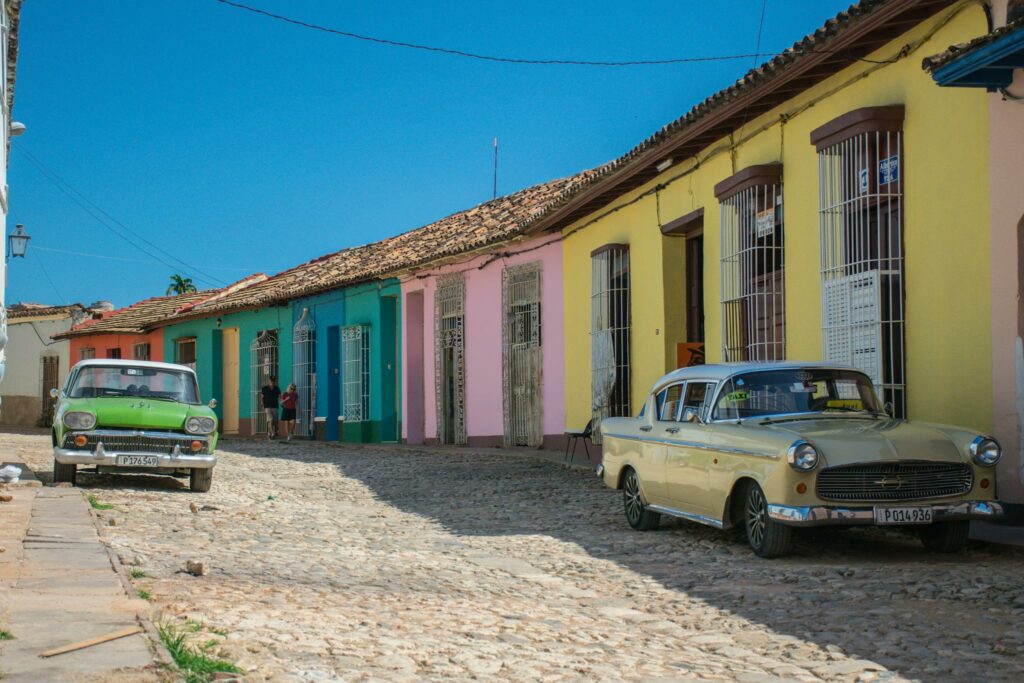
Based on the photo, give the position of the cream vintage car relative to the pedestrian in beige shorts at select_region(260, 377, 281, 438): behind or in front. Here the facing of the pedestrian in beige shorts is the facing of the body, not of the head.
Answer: in front

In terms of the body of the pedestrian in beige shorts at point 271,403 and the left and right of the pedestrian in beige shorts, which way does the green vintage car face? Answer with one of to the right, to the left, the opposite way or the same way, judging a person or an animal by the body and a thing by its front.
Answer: the same way

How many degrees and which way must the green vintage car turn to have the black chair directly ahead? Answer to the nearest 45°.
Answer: approximately 135° to its left

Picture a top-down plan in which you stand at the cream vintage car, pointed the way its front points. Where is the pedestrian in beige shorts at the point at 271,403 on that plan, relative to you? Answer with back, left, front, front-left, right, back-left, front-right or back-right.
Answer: back

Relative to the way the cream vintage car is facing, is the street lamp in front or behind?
behind

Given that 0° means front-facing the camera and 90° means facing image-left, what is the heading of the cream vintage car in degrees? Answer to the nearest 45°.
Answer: approximately 315°

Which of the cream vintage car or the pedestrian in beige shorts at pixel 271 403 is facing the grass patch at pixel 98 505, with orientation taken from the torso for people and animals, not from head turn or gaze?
the pedestrian in beige shorts

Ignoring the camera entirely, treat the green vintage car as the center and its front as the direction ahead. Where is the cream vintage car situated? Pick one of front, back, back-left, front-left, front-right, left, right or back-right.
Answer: front-left

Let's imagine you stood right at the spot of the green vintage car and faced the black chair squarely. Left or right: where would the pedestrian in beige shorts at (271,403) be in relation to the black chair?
left

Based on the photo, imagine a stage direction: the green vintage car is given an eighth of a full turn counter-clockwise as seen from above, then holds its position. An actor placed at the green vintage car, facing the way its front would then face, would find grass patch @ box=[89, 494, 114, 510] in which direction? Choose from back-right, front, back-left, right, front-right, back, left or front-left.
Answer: front-right

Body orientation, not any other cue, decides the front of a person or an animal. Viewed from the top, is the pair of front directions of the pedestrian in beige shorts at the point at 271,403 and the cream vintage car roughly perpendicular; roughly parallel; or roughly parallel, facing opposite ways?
roughly parallel

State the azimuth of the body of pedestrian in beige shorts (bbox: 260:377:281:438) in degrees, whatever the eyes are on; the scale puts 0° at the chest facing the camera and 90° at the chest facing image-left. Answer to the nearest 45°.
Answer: approximately 0°

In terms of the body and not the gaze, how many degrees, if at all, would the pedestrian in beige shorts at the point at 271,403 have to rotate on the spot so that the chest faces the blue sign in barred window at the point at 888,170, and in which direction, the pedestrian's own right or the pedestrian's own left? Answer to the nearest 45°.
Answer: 0° — they already face it

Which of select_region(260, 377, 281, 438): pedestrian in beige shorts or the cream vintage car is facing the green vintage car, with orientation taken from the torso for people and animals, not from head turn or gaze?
the pedestrian in beige shorts

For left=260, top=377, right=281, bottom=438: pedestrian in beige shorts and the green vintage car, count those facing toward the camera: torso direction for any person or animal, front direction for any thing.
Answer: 2

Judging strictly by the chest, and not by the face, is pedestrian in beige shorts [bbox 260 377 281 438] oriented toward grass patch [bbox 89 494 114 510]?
yes

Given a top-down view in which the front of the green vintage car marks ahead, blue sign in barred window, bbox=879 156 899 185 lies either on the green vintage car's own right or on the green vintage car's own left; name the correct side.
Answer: on the green vintage car's own left
